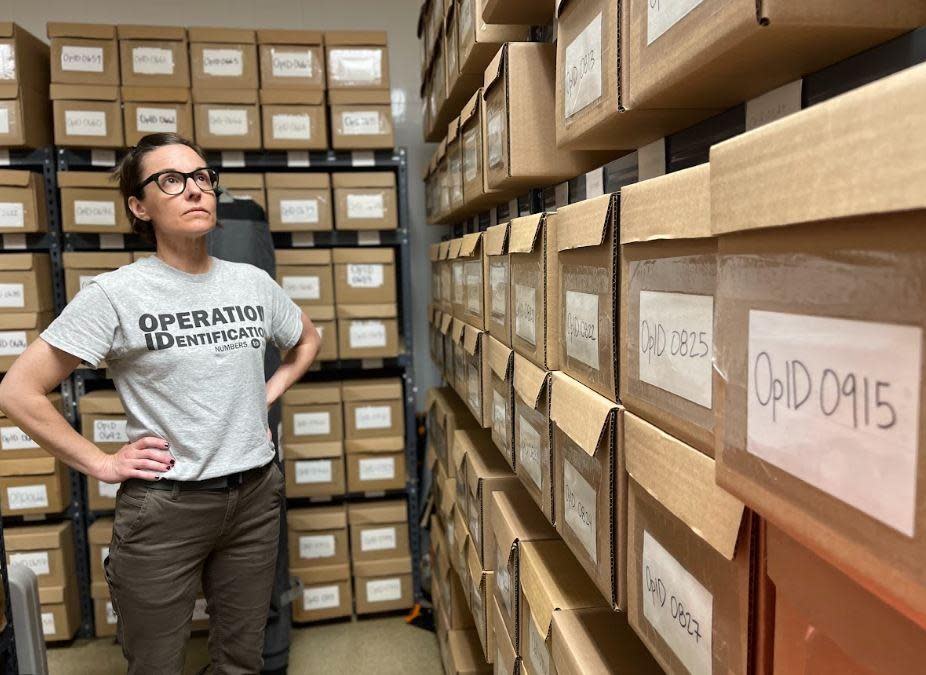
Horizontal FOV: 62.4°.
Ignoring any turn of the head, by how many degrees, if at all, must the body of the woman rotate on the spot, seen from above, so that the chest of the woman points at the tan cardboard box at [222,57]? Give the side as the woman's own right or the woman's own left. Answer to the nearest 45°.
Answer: approximately 135° to the woman's own left

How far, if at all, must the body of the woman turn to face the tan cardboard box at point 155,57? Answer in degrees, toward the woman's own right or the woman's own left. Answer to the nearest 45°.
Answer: approximately 135° to the woman's own left

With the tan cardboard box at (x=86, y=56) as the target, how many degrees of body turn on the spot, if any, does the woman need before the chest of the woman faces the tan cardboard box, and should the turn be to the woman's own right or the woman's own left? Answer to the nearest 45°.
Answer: approximately 135° to the woman's own left

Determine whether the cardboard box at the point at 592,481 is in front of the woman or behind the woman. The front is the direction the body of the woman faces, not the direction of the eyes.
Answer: in front

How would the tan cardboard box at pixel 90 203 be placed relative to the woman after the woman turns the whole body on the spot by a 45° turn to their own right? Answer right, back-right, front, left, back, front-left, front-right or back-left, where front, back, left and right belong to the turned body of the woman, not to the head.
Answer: back

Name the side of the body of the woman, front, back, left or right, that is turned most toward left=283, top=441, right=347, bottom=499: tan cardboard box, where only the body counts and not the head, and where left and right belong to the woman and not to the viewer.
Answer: left

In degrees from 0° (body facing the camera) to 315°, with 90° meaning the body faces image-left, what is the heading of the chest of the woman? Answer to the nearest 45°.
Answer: approximately 315°

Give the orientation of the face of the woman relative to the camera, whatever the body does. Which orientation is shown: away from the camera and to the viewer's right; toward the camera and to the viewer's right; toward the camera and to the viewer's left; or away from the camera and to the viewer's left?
toward the camera and to the viewer's right

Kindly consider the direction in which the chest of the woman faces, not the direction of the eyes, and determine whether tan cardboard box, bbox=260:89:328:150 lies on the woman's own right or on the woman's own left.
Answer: on the woman's own left

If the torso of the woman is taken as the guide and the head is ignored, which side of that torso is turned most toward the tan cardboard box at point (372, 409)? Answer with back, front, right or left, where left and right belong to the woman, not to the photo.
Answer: left

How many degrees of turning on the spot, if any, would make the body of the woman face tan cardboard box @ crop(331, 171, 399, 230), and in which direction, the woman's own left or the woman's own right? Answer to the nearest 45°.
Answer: approximately 90° to the woman's own left
